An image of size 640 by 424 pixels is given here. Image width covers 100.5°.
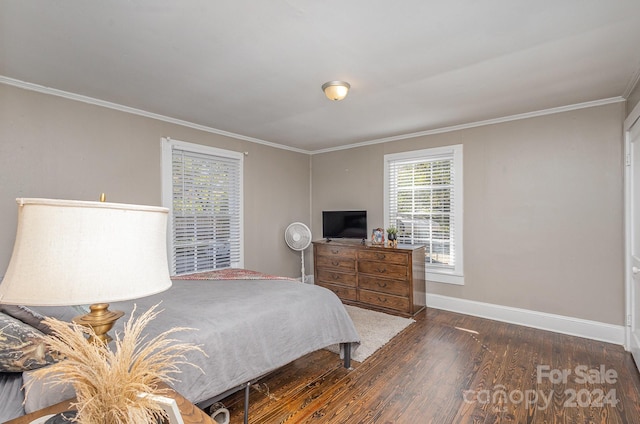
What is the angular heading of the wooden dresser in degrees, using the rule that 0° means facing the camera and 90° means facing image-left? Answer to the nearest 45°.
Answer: approximately 45°

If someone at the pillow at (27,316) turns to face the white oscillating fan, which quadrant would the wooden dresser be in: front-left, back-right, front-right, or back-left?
front-right

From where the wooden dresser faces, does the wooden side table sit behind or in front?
in front

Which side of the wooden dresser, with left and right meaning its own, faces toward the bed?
front

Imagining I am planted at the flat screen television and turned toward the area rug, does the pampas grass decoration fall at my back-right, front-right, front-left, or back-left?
front-right

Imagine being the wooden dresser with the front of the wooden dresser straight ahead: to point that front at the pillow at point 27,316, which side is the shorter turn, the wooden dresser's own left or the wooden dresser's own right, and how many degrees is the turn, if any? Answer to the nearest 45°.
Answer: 0° — it already faces it

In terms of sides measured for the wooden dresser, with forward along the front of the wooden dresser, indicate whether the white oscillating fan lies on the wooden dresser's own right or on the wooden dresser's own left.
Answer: on the wooden dresser's own right

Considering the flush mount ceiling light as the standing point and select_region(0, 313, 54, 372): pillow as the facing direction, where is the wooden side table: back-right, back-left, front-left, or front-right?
front-left
